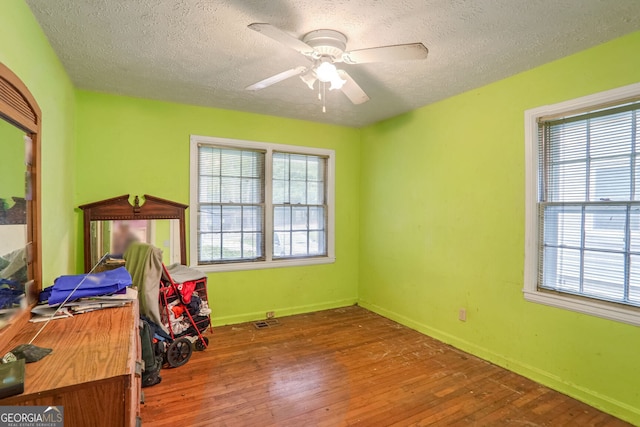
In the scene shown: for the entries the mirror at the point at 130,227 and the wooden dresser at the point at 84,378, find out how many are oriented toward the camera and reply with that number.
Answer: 1

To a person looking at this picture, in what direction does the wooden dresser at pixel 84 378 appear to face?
facing to the right of the viewer

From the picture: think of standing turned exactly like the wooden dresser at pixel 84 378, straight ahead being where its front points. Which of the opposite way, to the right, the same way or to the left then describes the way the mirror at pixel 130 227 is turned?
to the right

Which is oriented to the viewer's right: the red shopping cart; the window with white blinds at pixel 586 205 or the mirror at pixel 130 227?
the red shopping cart

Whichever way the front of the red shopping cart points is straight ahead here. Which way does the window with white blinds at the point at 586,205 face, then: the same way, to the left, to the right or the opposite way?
the opposite way

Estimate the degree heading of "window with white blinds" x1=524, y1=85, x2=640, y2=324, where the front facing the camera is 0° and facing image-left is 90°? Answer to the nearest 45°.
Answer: approximately 45°

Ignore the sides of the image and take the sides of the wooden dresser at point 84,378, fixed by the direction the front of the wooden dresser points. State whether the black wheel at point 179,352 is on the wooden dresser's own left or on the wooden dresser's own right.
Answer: on the wooden dresser's own left

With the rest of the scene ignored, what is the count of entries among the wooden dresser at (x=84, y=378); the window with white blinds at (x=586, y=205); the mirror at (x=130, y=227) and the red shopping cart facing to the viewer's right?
2

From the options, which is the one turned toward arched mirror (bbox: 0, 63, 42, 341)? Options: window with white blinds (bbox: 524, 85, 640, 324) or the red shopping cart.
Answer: the window with white blinds

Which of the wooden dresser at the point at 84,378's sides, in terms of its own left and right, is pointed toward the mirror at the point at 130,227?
left
